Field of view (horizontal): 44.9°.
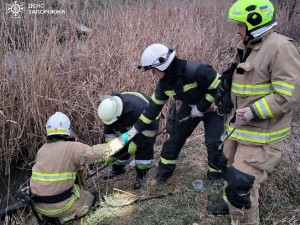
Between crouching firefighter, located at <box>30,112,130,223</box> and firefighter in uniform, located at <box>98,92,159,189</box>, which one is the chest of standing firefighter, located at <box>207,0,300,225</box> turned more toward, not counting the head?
the crouching firefighter

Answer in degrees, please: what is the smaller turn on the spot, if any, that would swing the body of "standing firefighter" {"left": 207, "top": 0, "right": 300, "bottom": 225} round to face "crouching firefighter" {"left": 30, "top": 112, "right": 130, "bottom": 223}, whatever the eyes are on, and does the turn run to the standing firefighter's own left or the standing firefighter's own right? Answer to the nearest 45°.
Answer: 0° — they already face them

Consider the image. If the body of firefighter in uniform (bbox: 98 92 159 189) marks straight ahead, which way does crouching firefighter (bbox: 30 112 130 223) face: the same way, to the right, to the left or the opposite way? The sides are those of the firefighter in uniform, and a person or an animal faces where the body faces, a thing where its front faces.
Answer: the opposite way

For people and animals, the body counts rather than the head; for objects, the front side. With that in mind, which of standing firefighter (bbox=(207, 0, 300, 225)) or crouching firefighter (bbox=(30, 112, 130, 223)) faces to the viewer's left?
the standing firefighter

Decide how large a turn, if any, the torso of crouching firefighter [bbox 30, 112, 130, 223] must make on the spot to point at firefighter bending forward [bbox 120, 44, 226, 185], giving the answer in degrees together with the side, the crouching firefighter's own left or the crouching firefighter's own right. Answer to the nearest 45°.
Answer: approximately 45° to the crouching firefighter's own right

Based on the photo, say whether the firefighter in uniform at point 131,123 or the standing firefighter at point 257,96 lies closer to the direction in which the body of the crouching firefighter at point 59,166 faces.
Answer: the firefighter in uniform

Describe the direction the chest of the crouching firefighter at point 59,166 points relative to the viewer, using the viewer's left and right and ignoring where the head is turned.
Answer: facing away from the viewer and to the right of the viewer

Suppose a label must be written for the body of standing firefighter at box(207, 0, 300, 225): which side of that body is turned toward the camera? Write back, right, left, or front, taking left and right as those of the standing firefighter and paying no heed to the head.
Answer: left

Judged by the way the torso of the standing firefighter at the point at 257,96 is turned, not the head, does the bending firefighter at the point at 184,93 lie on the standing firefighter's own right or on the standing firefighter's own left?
on the standing firefighter's own right

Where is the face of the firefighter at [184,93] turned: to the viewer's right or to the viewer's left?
to the viewer's left

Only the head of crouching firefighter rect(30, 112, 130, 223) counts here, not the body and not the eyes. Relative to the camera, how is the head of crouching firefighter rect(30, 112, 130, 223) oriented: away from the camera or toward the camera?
away from the camera
